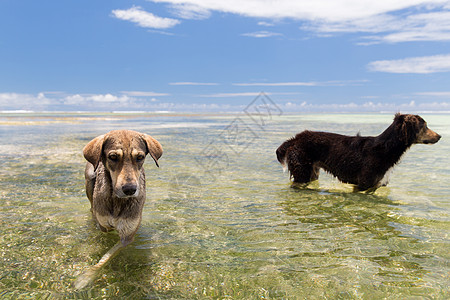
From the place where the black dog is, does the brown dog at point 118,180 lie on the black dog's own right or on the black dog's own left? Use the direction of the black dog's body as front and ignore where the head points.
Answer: on the black dog's own right

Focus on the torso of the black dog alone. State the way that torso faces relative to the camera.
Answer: to the viewer's right

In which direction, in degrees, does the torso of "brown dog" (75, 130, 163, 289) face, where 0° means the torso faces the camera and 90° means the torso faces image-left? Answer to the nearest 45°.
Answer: approximately 0°

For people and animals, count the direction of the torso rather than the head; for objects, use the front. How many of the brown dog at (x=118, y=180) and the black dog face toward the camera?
1
